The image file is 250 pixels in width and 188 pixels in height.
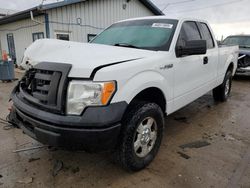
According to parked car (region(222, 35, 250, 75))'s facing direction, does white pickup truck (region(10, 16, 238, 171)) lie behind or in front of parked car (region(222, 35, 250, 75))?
in front

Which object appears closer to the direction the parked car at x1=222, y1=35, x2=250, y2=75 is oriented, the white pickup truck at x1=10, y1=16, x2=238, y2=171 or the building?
the white pickup truck

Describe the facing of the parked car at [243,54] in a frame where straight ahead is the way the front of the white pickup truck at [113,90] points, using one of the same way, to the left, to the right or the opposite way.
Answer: the same way

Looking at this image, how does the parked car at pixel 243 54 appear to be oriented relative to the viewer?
toward the camera

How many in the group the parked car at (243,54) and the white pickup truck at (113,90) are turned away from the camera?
0

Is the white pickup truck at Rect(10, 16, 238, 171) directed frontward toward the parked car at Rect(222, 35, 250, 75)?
no

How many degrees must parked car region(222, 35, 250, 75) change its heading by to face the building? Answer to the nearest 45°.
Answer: approximately 90° to its right

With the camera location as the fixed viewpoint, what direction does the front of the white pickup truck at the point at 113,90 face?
facing the viewer and to the left of the viewer

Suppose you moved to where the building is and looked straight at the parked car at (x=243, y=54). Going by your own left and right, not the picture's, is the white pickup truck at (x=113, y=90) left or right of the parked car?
right

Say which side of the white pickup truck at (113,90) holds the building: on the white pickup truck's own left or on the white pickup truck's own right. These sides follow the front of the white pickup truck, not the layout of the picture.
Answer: on the white pickup truck's own right
